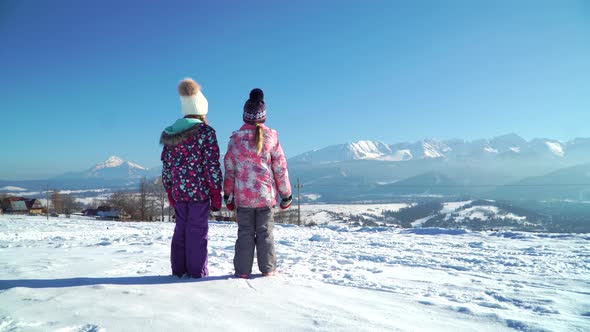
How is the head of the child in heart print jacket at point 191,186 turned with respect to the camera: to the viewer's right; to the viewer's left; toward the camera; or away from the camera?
away from the camera

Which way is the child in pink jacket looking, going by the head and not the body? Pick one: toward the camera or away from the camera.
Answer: away from the camera

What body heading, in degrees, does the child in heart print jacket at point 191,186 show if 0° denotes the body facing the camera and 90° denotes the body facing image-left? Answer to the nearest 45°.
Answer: approximately 225°

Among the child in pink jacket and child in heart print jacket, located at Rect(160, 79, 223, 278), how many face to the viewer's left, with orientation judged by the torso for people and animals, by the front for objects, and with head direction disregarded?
0

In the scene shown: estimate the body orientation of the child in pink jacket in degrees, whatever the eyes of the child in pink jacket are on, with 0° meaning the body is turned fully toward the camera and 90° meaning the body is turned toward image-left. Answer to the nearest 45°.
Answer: approximately 180°
